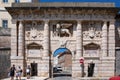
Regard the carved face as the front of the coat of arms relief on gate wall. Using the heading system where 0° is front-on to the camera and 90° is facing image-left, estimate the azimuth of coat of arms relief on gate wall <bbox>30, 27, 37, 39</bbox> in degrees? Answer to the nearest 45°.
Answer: approximately 0°

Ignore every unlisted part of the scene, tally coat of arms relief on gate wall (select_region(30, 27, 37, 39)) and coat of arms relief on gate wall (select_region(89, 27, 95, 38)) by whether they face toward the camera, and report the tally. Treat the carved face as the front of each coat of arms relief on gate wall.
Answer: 2
